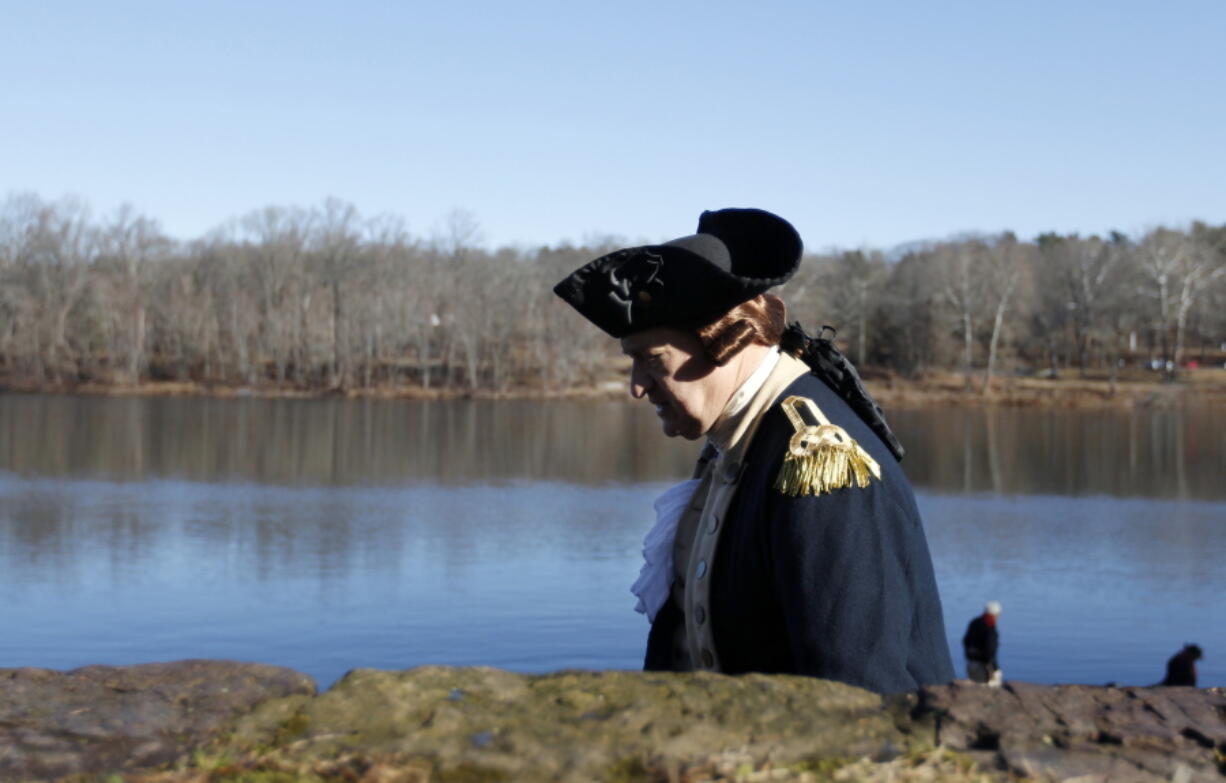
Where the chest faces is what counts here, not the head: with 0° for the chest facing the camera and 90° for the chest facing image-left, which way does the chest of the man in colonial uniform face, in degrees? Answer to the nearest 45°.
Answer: approximately 90°

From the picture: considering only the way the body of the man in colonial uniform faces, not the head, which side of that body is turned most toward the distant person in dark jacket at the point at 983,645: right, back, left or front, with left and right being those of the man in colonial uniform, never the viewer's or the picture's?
right

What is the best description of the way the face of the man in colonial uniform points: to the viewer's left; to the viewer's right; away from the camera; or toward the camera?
to the viewer's left

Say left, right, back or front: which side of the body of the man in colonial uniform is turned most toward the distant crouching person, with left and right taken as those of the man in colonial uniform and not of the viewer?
right
